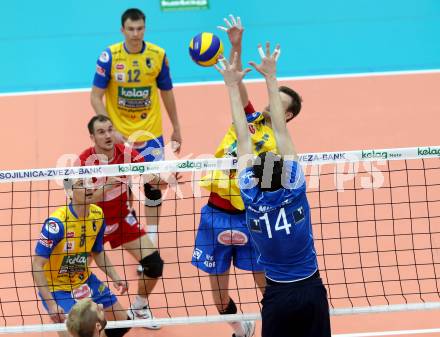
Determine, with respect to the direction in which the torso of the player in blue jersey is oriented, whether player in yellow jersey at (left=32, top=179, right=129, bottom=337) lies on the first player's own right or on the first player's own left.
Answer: on the first player's own left

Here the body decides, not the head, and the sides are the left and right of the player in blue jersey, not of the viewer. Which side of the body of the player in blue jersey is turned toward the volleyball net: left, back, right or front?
front

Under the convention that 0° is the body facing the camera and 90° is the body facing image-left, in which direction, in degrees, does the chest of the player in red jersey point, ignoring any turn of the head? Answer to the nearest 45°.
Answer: approximately 315°

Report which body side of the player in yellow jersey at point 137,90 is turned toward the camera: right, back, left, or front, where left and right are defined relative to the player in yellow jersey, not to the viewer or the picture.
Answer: front

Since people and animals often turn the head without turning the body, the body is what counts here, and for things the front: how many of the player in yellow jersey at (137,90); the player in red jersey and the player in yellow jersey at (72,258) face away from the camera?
0

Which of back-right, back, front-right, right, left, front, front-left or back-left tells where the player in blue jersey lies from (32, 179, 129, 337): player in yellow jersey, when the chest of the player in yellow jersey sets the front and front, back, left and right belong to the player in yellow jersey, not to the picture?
front

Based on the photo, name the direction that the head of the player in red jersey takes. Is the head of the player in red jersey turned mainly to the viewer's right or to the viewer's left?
to the viewer's right

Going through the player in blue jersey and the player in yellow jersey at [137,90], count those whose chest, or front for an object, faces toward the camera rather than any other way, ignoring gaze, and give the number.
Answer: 1

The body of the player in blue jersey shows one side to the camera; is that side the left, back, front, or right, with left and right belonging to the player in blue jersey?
back

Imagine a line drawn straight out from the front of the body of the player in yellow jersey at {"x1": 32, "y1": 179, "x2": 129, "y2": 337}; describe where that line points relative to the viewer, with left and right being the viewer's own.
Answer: facing the viewer and to the right of the viewer

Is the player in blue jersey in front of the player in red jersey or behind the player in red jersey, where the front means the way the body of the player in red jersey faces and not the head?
in front

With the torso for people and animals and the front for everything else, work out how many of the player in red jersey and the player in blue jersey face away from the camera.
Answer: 1

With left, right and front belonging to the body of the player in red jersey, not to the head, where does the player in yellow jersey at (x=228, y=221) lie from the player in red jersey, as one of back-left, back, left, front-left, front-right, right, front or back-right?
front
